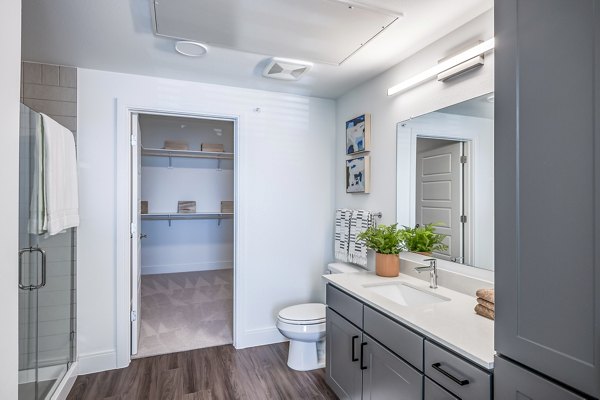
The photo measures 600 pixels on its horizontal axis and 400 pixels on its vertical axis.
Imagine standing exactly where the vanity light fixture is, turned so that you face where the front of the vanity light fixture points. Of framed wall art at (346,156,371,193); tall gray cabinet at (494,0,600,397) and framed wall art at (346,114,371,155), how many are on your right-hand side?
2

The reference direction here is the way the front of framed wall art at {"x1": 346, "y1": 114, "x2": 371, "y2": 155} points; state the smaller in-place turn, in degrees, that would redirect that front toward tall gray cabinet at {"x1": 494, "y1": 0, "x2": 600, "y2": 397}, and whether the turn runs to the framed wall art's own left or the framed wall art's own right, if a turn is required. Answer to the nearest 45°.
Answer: approximately 45° to the framed wall art's own left

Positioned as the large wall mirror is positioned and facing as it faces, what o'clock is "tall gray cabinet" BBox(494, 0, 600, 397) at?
The tall gray cabinet is roughly at 10 o'clock from the large wall mirror.

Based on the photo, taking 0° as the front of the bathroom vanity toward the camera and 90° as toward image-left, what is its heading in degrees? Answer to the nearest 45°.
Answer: approximately 45°

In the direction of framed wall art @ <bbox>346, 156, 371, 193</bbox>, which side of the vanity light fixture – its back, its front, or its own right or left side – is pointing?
right

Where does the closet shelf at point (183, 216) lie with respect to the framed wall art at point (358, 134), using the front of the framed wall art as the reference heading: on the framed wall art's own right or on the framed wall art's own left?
on the framed wall art's own right

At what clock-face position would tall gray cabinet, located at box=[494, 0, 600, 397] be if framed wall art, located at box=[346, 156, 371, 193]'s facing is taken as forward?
The tall gray cabinet is roughly at 10 o'clock from the framed wall art.

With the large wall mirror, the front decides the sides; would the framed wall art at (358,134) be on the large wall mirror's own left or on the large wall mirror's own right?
on the large wall mirror's own right
